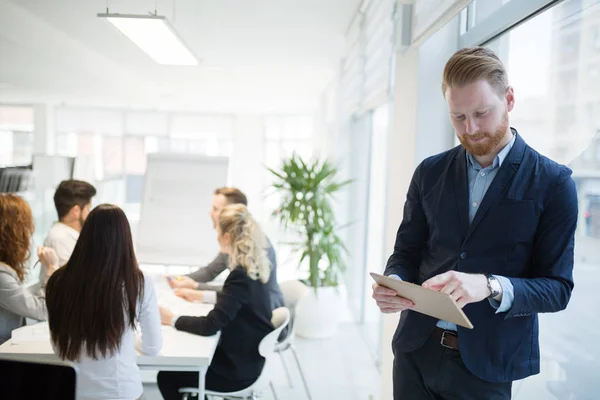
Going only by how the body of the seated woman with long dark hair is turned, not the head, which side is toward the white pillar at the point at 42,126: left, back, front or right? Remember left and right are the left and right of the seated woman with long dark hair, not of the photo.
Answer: front

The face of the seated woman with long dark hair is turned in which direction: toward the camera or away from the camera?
away from the camera

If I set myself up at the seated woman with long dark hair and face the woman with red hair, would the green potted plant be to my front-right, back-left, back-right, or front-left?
front-right

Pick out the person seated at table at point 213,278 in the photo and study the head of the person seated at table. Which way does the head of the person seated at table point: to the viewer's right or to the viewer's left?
to the viewer's left

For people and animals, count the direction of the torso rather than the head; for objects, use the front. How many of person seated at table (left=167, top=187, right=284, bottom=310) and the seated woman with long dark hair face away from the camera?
1

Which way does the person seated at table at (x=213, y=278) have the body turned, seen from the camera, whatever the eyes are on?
to the viewer's left

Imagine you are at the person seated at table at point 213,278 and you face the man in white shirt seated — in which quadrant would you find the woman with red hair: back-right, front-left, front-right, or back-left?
front-left

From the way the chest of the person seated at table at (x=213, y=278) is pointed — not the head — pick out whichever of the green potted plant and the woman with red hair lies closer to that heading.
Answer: the woman with red hair

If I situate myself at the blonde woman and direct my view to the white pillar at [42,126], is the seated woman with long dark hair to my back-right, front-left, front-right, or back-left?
back-left

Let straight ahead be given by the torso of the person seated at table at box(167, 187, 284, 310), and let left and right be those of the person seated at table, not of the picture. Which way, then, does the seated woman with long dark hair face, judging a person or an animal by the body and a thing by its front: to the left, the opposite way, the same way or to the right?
to the right

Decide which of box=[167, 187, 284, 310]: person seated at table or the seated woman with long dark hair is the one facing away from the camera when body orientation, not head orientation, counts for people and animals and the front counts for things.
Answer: the seated woman with long dark hair

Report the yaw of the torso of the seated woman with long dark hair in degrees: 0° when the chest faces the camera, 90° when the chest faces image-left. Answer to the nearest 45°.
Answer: approximately 180°

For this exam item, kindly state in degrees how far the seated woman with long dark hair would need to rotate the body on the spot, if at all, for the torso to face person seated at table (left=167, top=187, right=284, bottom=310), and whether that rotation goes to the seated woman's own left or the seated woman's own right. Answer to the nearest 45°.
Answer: approximately 45° to the seated woman's own right
